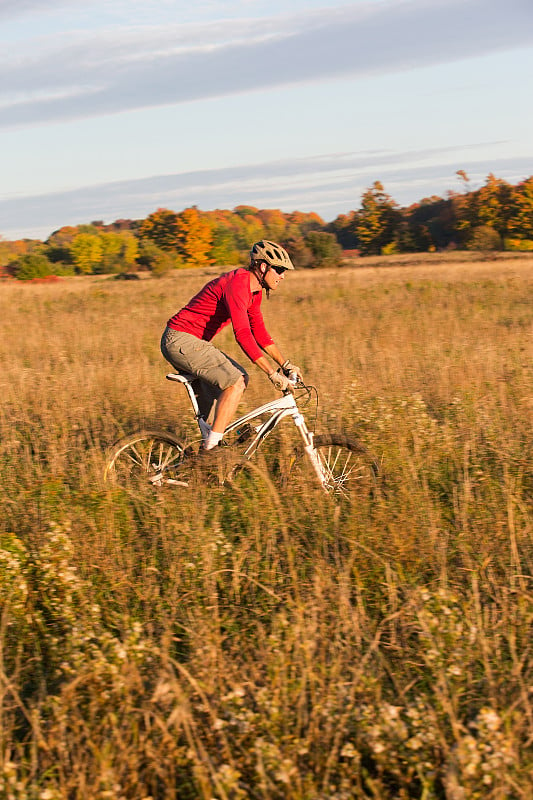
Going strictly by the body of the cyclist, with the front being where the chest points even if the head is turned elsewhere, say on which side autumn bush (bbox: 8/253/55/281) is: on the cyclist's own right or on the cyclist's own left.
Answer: on the cyclist's own left

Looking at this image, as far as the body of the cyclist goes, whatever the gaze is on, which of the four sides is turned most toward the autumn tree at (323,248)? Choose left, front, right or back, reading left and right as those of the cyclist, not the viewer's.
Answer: left

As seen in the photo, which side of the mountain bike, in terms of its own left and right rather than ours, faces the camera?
right

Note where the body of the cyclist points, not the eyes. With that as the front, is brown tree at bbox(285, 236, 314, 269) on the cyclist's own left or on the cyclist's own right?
on the cyclist's own left

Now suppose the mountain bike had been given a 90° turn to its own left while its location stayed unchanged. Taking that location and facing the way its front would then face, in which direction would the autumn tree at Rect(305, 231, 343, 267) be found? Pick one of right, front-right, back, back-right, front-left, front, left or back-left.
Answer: front

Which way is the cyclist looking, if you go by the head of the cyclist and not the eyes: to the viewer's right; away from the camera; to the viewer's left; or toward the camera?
to the viewer's right

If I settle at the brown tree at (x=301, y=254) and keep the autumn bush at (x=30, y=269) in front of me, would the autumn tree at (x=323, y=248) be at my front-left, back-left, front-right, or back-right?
back-right

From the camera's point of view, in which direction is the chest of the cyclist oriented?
to the viewer's right

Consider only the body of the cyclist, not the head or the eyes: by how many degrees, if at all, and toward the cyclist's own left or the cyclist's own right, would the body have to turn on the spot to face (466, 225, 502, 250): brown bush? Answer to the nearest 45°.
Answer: approximately 90° to the cyclist's own left

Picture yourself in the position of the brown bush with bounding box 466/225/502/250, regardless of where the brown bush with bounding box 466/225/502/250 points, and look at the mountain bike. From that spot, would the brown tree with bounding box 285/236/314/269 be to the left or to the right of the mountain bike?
right

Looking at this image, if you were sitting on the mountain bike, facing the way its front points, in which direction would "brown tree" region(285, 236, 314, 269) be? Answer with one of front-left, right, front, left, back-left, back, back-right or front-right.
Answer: left
